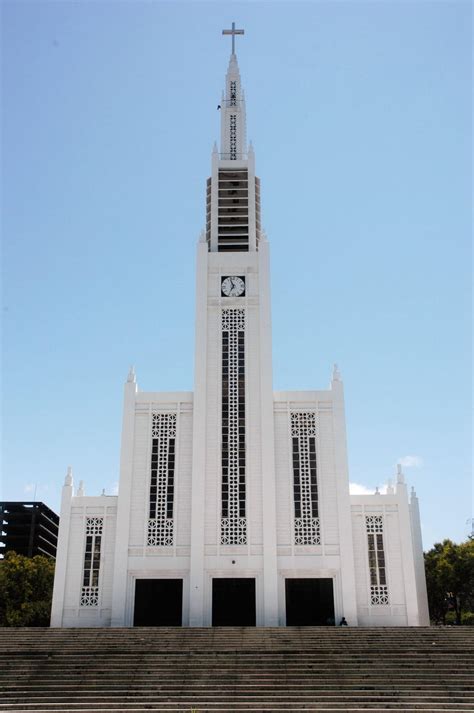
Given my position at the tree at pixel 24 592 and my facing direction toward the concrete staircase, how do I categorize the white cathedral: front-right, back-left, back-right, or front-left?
front-left

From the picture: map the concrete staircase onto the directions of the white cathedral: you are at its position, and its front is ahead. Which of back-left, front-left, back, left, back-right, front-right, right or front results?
front

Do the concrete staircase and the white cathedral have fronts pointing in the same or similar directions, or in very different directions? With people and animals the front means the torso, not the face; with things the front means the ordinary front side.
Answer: same or similar directions

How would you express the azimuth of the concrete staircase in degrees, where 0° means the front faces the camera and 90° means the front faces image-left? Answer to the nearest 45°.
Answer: approximately 0°

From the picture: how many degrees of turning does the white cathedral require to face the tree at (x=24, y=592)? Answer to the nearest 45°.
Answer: approximately 135° to its right

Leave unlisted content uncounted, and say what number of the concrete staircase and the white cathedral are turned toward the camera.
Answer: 2

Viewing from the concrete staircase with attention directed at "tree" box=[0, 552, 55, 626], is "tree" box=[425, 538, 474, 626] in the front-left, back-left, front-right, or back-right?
front-right

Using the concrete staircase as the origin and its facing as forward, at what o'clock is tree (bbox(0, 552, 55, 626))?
The tree is roughly at 5 o'clock from the concrete staircase.

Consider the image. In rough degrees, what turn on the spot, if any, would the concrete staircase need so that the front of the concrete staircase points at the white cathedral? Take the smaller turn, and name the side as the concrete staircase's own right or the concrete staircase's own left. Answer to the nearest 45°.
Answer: approximately 180°

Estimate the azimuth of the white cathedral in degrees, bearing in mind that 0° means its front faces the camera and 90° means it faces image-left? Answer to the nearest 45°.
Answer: approximately 0°

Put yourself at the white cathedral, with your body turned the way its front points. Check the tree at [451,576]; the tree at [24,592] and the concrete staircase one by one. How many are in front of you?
1
